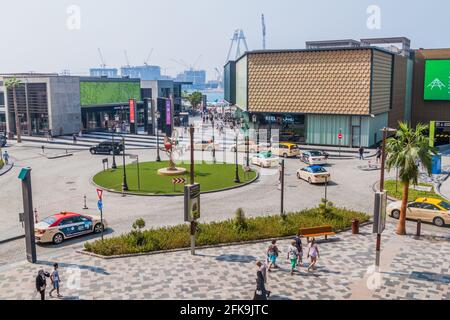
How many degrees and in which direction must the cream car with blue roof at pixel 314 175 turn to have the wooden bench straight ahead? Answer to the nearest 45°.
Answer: approximately 135° to its left

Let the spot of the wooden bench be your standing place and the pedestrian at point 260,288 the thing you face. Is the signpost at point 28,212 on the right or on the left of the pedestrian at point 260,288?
right

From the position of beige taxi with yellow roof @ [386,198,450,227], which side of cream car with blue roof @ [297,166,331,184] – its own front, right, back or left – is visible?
back

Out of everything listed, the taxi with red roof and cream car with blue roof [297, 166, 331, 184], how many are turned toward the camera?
0
